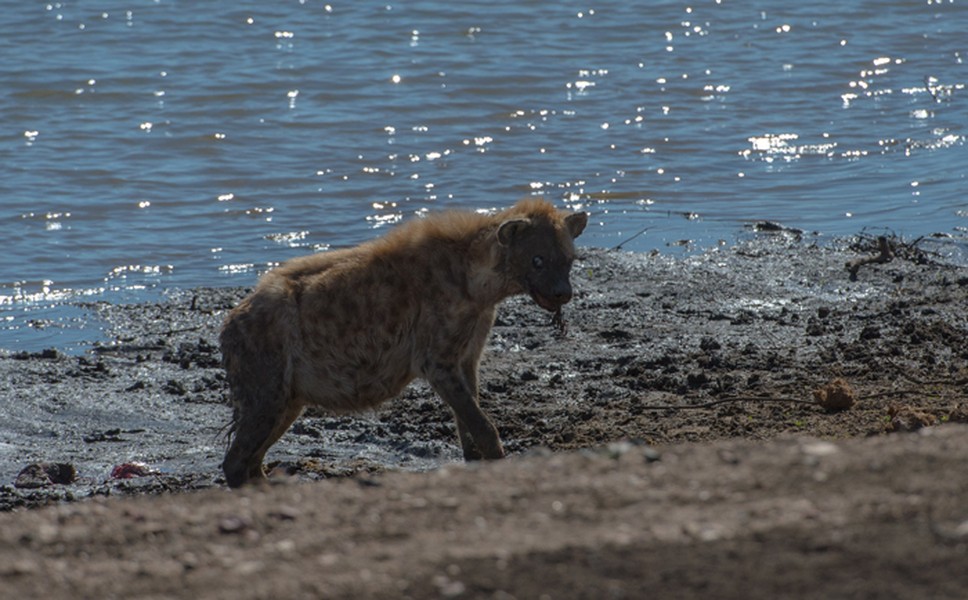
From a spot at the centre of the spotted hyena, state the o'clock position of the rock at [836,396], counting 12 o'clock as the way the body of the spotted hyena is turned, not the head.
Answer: The rock is roughly at 12 o'clock from the spotted hyena.

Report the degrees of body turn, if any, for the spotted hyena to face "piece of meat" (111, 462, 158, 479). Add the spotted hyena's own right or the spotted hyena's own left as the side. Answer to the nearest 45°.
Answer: approximately 180°

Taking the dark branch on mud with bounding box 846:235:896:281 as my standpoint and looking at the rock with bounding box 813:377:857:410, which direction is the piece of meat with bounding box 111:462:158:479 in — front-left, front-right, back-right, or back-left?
front-right

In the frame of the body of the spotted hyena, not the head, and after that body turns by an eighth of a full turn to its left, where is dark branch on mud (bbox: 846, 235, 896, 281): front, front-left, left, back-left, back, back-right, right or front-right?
front

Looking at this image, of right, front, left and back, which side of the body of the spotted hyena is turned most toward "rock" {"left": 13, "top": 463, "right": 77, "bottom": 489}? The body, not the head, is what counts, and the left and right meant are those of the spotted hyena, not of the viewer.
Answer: back

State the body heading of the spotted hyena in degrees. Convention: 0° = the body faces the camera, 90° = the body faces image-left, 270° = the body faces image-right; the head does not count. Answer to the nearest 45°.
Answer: approximately 270°
